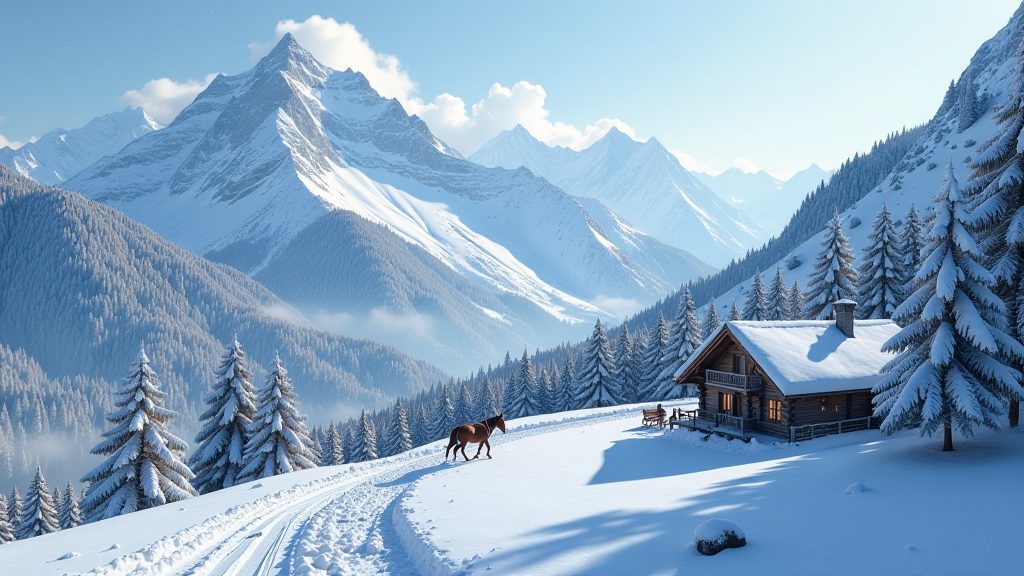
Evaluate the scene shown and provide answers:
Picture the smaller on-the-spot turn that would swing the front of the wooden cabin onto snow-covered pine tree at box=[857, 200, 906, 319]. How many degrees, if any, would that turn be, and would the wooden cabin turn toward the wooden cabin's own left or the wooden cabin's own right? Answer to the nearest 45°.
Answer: approximately 135° to the wooden cabin's own right

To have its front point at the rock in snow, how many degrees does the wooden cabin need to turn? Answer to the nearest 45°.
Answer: approximately 45° to its left

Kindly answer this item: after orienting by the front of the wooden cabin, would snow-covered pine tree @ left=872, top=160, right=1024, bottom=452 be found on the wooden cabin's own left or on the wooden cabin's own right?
on the wooden cabin's own left

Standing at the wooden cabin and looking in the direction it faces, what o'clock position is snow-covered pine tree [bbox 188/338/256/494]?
The snow-covered pine tree is roughly at 1 o'clock from the wooden cabin.

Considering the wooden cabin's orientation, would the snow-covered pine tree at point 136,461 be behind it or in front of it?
in front

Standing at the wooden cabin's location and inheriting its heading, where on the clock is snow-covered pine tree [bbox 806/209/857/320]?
The snow-covered pine tree is roughly at 5 o'clock from the wooden cabin.

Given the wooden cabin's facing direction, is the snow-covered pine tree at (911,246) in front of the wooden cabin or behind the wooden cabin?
behind

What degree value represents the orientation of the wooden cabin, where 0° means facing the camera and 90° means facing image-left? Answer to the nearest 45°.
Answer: approximately 45°

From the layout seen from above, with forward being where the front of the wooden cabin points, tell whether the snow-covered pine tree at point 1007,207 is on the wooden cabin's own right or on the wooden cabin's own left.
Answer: on the wooden cabin's own left

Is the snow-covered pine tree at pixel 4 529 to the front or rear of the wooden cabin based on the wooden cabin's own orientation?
to the front
